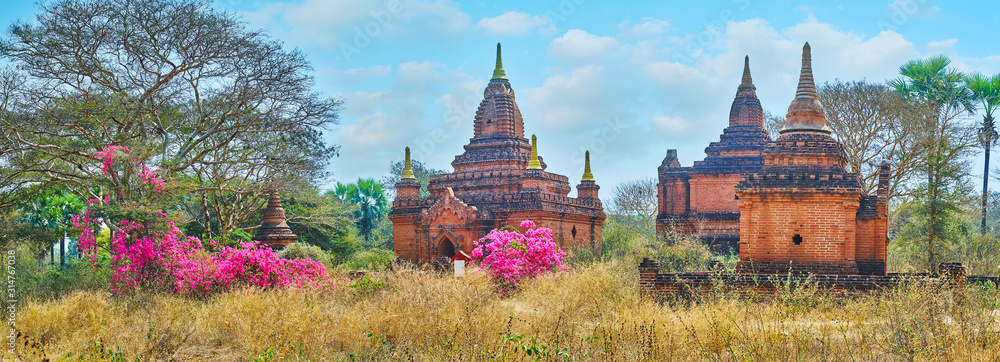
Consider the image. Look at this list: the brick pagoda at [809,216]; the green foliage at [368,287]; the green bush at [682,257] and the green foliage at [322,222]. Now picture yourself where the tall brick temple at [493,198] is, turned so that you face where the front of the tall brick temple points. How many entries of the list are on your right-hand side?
1

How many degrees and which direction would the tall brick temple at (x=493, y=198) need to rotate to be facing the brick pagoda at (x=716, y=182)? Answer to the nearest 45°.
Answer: approximately 135° to its left

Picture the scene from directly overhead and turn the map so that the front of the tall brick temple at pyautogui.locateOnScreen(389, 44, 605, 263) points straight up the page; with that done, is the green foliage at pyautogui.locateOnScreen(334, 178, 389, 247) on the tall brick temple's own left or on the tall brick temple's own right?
on the tall brick temple's own right

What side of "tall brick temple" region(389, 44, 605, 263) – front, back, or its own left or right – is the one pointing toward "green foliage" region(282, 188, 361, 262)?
right

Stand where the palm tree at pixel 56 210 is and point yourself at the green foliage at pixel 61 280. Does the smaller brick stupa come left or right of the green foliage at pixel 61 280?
left

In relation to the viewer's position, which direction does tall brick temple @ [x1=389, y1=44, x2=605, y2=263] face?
facing the viewer and to the left of the viewer

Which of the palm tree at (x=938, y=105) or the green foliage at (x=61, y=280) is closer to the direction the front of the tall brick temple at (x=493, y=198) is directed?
the green foliage

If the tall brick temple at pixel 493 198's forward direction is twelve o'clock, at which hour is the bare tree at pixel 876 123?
The bare tree is roughly at 7 o'clock from the tall brick temple.

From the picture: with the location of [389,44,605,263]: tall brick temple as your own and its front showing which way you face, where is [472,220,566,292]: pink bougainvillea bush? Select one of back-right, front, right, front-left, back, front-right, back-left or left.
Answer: front-left

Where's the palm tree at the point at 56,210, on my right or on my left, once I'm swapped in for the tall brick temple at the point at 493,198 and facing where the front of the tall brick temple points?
on my right
